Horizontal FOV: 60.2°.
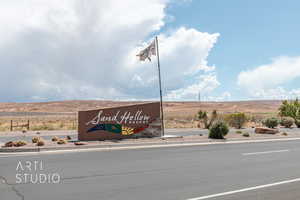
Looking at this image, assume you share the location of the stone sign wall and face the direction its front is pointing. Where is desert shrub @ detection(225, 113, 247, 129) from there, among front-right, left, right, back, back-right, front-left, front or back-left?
back-left

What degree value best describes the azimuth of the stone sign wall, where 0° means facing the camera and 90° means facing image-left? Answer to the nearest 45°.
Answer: approximately 0°

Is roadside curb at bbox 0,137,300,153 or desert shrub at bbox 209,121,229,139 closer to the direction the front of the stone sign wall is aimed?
the roadside curb

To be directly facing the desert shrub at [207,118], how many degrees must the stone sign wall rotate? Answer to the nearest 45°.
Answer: approximately 135° to its left

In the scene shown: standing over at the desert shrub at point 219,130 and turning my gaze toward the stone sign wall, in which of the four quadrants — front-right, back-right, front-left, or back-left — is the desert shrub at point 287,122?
back-right

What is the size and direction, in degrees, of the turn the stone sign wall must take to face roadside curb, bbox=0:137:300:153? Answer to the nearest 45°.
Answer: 0° — it already faces it

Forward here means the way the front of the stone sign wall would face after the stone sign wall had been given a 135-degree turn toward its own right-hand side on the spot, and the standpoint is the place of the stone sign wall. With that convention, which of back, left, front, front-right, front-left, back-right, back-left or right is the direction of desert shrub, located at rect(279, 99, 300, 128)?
right

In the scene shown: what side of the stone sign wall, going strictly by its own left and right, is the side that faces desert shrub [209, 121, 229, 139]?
left
